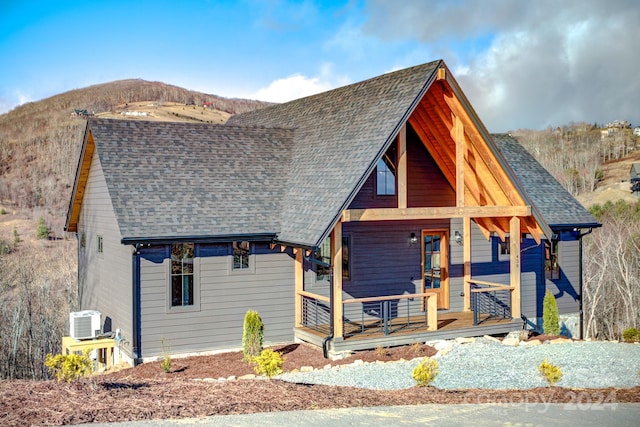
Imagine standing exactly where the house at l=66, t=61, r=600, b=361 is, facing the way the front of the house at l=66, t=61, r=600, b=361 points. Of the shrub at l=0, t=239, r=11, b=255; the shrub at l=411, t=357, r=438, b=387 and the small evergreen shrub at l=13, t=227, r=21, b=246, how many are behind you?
2

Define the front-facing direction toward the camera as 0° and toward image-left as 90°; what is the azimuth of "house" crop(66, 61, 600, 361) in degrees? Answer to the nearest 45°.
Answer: approximately 315°

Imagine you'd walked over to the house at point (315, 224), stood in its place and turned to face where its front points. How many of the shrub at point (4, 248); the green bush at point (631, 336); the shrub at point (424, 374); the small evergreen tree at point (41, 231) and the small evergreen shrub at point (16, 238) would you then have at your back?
3

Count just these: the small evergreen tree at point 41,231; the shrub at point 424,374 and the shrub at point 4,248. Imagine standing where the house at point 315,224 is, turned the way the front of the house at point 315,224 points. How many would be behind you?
2

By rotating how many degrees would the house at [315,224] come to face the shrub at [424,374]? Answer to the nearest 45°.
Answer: approximately 45° to its right

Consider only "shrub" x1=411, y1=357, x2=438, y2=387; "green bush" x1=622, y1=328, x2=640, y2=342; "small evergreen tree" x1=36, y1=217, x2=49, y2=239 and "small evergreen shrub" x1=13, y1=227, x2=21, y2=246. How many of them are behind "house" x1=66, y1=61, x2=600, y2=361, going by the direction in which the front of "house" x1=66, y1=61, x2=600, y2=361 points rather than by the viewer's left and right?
2

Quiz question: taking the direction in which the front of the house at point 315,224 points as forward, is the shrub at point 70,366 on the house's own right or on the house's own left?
on the house's own right

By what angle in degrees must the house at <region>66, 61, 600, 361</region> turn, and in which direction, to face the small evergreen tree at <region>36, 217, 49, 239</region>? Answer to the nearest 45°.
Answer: approximately 180°

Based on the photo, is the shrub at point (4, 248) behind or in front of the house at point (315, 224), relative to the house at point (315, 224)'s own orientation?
behind

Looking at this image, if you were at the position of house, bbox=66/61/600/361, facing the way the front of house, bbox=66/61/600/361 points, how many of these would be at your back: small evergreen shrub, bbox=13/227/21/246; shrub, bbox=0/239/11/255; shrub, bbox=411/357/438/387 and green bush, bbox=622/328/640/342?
2

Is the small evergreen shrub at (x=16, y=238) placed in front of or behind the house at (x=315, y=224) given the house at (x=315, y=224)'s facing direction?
behind
